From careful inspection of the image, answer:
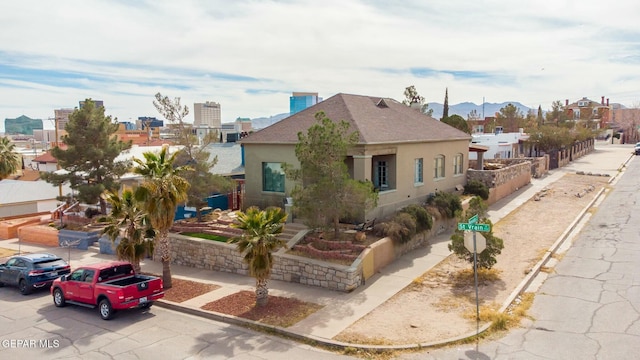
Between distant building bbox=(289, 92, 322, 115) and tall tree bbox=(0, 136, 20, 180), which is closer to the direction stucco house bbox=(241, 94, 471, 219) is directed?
the tall tree

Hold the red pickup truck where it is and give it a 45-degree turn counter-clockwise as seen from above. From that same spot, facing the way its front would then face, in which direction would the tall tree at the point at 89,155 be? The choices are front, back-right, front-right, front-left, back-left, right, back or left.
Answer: right

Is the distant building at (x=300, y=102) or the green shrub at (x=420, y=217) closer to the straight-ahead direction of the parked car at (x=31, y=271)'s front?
the distant building

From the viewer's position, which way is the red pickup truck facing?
facing away from the viewer and to the left of the viewer

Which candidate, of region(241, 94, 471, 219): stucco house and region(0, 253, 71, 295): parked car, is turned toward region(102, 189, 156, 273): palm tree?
the stucco house

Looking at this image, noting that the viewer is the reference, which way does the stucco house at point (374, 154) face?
facing the viewer and to the left of the viewer

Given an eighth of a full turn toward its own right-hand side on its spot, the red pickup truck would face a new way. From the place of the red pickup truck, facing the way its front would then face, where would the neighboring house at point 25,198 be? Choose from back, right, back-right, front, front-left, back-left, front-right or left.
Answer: front

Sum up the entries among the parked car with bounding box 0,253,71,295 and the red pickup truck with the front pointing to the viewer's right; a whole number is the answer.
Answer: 0

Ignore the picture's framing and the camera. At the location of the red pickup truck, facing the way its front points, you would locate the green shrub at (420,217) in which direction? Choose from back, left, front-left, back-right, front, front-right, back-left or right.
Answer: back-right

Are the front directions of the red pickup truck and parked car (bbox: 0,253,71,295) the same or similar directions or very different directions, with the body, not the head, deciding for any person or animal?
same or similar directions

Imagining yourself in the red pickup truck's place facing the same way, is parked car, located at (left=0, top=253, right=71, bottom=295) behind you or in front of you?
in front

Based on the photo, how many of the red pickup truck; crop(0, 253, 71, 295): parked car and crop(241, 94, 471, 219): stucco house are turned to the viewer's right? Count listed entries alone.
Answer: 0

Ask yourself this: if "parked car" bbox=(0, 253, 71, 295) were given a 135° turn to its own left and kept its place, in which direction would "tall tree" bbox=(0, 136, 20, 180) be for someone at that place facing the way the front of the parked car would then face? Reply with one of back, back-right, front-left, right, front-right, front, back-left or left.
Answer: back

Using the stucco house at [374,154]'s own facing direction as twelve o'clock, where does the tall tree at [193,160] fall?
The tall tree is roughly at 1 o'clock from the stucco house.

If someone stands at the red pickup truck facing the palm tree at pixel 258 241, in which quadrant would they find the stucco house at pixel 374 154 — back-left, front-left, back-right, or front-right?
front-left

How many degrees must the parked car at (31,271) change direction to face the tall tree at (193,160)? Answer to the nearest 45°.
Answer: approximately 135° to its right

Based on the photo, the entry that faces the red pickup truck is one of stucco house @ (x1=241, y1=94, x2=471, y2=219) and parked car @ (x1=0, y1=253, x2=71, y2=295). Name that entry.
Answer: the stucco house
